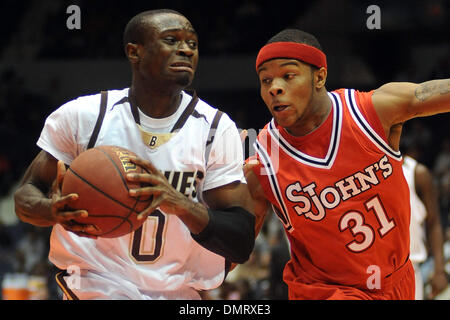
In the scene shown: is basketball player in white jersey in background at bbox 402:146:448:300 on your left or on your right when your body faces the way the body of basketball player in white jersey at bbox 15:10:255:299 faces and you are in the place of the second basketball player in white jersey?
on your left

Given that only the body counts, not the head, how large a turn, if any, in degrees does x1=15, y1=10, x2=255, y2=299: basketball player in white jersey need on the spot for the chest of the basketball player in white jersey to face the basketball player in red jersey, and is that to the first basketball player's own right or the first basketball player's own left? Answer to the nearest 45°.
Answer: approximately 90° to the first basketball player's own left

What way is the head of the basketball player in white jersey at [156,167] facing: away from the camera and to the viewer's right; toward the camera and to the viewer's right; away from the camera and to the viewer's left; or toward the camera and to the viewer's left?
toward the camera and to the viewer's right

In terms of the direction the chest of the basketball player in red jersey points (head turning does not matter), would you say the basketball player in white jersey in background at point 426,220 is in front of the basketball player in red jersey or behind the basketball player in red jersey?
behind

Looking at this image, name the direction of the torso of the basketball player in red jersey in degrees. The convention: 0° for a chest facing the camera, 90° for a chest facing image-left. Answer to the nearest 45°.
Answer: approximately 0°

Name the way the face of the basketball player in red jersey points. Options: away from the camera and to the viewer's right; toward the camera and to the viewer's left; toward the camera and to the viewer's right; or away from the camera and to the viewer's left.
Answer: toward the camera and to the viewer's left

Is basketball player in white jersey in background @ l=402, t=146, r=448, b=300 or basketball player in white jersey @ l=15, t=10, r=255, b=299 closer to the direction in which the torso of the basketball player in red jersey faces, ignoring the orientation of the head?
the basketball player in white jersey @ l=15, t=10, r=255, b=299

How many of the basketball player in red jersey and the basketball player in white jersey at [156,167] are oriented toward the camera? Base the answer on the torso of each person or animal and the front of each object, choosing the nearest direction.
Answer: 2

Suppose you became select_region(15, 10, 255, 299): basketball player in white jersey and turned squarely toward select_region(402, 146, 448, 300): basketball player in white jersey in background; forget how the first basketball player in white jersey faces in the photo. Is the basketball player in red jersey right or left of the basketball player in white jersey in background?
right

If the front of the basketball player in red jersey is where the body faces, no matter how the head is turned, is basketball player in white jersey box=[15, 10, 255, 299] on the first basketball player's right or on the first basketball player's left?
on the first basketball player's right

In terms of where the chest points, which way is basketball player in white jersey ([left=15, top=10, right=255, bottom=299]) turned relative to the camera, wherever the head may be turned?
toward the camera
